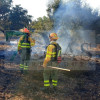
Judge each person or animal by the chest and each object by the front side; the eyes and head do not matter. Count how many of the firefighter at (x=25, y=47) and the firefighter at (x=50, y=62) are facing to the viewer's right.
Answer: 0

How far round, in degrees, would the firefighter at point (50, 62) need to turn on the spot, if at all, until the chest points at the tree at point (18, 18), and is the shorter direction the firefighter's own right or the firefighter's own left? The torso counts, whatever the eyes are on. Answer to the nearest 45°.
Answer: approximately 45° to the firefighter's own right

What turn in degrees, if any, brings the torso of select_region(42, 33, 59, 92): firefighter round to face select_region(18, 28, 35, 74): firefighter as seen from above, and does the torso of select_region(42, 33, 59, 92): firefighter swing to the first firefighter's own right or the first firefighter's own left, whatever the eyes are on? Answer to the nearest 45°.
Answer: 0° — they already face them

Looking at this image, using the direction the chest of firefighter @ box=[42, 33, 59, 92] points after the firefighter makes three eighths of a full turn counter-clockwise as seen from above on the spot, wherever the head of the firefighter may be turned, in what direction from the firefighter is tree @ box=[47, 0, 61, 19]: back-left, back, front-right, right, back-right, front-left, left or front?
back
